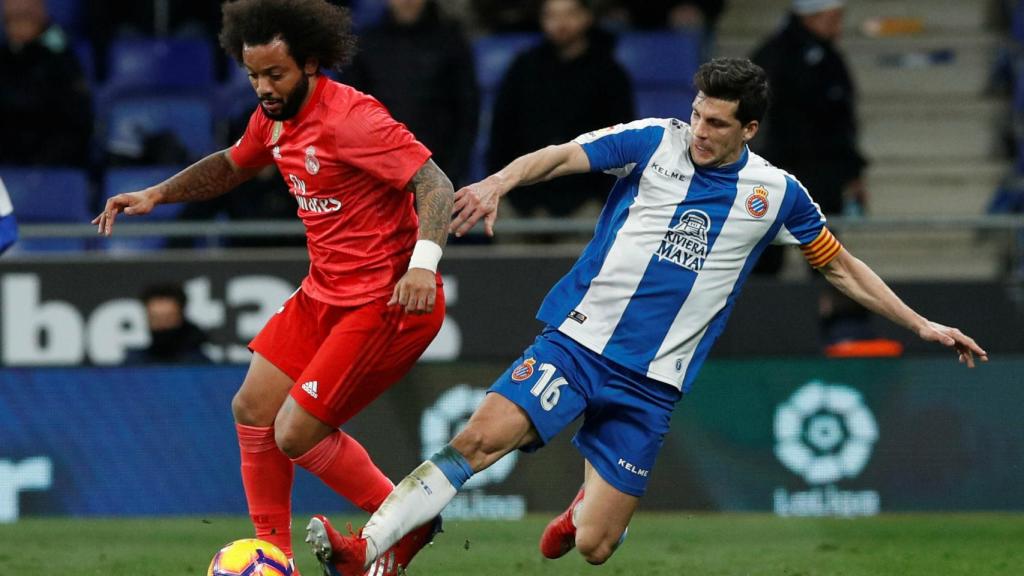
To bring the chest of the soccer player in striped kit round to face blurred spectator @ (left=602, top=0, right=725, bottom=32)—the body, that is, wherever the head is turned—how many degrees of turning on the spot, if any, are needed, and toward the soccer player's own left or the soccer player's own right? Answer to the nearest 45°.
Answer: approximately 180°

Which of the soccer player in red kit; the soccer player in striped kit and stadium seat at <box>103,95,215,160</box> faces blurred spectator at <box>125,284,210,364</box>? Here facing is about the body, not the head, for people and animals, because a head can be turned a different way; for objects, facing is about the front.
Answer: the stadium seat

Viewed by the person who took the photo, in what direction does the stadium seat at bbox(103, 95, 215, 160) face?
facing the viewer

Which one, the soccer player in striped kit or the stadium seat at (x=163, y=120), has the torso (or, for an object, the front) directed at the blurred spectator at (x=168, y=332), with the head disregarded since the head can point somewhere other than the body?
the stadium seat

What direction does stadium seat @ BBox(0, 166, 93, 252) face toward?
toward the camera

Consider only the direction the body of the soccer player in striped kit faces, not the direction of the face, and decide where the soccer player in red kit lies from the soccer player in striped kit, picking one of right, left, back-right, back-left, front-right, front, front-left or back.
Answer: right

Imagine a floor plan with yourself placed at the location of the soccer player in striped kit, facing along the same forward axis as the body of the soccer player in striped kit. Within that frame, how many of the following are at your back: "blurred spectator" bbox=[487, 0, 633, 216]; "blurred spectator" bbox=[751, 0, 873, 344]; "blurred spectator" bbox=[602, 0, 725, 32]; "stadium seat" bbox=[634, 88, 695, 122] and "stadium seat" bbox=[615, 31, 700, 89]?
5

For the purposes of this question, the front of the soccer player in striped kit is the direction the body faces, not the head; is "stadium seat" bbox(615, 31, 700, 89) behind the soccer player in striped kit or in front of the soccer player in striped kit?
behind
